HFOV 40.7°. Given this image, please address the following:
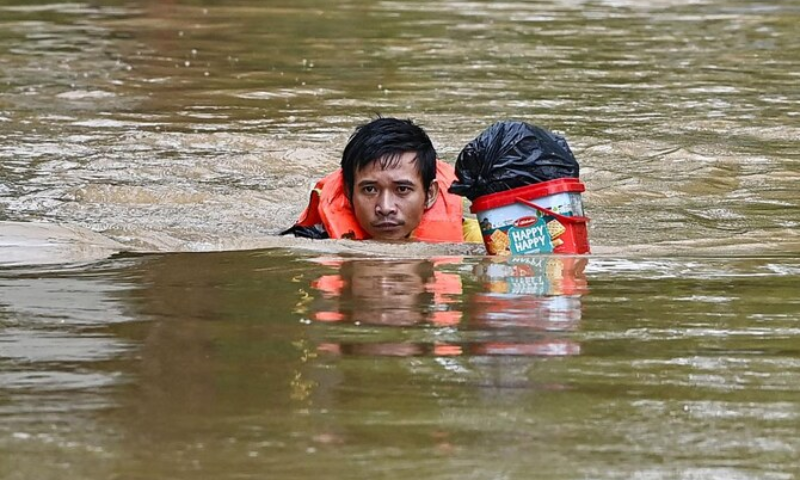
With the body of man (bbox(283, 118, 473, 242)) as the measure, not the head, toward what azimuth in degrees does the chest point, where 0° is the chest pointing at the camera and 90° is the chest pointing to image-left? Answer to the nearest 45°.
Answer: approximately 0°

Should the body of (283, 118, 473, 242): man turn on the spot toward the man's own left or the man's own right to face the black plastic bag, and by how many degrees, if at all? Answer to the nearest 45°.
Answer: approximately 45° to the man's own left
